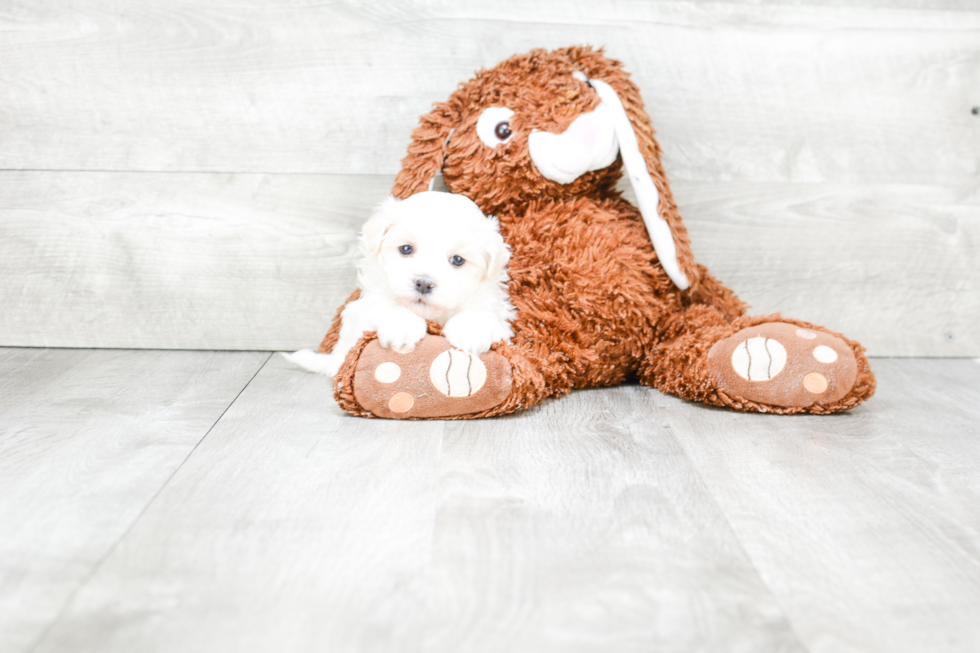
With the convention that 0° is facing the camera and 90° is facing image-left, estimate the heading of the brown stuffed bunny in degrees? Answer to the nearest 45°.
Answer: approximately 0°
